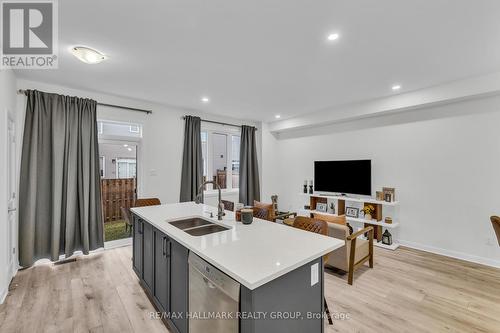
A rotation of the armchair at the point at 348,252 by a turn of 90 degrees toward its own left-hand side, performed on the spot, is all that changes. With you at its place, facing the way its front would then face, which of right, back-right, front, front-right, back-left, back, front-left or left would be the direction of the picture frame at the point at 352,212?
front-right

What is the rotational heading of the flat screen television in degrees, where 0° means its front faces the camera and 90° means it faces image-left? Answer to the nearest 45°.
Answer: approximately 45°

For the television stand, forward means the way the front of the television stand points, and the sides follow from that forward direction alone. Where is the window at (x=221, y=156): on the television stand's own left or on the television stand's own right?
on the television stand's own right

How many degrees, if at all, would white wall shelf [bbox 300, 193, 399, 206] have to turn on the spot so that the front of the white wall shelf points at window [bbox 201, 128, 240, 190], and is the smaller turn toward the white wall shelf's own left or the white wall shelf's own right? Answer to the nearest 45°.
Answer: approximately 45° to the white wall shelf's own right

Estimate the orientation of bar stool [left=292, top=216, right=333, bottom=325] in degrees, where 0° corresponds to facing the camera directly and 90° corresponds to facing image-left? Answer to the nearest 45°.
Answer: approximately 45°

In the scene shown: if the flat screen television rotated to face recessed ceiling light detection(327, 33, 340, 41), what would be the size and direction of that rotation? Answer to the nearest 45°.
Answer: approximately 45° to its left

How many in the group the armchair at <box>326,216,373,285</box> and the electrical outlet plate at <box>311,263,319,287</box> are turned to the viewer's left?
0

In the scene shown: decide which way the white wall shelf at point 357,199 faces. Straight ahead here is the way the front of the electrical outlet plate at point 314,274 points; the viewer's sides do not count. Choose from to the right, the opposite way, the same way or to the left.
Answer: to the right

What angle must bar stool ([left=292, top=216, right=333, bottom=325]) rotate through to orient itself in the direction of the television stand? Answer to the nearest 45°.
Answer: approximately 180°

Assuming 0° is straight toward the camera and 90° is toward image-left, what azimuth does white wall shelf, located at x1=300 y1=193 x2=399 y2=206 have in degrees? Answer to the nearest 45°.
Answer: approximately 45°

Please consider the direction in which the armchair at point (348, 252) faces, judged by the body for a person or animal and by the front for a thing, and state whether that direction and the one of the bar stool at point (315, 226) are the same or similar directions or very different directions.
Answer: very different directions

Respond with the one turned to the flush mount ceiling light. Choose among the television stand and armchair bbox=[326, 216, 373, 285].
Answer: the television stand
